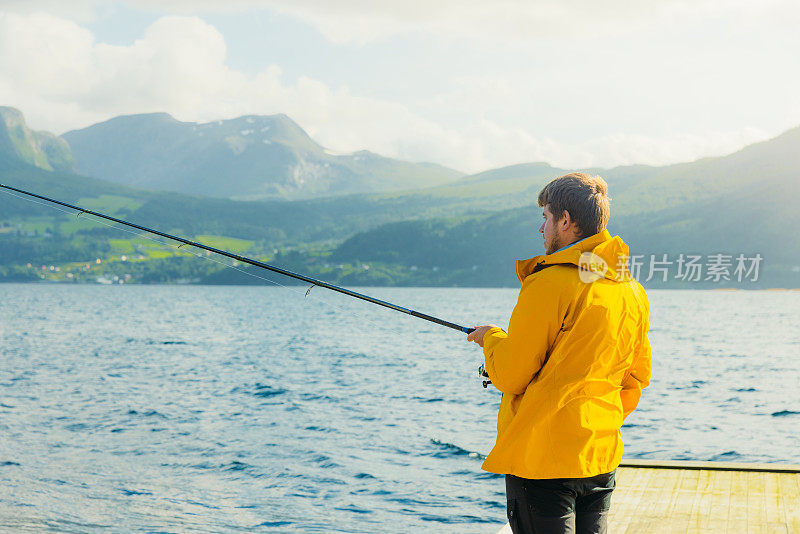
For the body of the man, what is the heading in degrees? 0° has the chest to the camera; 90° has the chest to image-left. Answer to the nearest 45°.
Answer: approximately 135°

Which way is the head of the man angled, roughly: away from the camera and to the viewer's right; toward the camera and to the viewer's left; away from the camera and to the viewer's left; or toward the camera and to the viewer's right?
away from the camera and to the viewer's left
